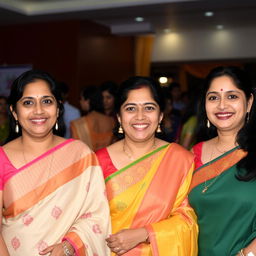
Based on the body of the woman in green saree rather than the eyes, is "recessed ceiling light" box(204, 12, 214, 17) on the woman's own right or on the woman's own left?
on the woman's own right

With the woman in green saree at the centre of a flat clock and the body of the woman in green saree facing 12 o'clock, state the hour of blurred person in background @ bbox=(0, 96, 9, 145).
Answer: The blurred person in background is roughly at 3 o'clock from the woman in green saree.

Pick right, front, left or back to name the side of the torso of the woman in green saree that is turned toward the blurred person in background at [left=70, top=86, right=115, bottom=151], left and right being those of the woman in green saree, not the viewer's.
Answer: right

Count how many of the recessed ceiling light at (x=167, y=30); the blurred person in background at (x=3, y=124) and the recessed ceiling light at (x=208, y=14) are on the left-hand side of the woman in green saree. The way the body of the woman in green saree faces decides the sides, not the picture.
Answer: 0

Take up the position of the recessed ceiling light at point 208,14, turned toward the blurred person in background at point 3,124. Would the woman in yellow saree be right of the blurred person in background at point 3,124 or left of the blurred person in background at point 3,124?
left

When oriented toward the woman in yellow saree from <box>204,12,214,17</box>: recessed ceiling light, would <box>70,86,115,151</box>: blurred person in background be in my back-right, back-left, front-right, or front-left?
front-right

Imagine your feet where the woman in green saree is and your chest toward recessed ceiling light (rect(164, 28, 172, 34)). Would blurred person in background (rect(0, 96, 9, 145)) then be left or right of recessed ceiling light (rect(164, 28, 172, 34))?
left

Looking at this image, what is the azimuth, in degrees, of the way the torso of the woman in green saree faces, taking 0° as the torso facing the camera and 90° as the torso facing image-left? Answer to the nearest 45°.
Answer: approximately 45°

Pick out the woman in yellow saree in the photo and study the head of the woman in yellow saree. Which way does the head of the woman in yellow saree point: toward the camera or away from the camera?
toward the camera

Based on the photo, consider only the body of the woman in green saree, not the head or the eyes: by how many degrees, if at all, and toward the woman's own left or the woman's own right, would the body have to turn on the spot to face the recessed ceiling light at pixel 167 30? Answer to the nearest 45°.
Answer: approximately 135° to the woman's own right
